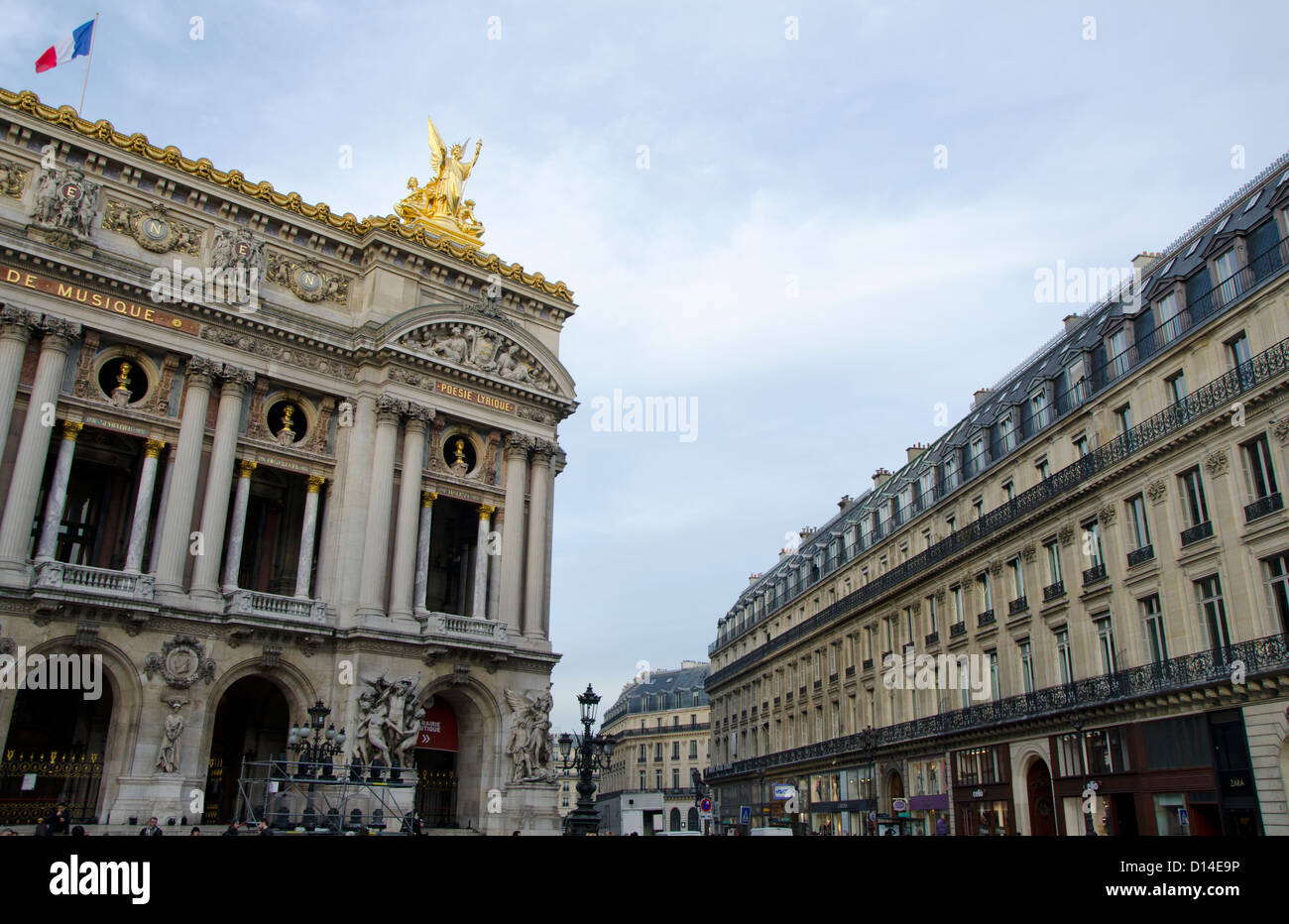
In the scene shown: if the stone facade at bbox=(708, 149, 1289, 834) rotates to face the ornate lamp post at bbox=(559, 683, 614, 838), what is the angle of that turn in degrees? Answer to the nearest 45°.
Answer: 0° — it already faces it

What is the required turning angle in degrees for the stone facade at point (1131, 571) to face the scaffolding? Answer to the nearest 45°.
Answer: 0° — it already faces it

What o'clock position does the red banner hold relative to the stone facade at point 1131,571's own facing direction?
The red banner is roughly at 1 o'clock from the stone facade.

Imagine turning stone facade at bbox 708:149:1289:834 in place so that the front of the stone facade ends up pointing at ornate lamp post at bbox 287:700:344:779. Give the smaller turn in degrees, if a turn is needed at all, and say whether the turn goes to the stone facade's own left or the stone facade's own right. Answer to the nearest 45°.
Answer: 0° — it already faces it

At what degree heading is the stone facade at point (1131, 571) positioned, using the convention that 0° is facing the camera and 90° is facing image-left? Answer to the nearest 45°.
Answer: approximately 45°

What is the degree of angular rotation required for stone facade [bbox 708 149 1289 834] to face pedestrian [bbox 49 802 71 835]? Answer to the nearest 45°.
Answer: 0° — it already faces them

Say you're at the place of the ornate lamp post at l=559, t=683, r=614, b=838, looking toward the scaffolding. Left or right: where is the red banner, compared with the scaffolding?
right
